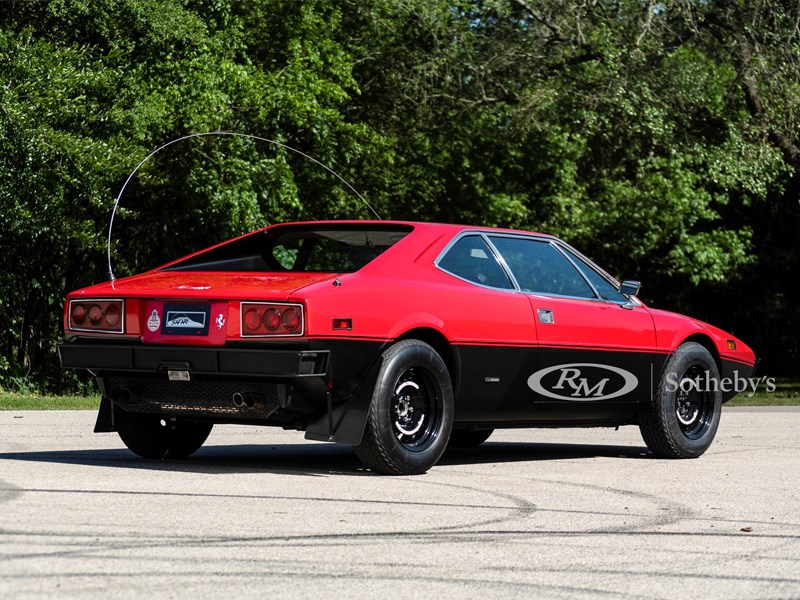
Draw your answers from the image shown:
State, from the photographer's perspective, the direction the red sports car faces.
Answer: facing away from the viewer and to the right of the viewer

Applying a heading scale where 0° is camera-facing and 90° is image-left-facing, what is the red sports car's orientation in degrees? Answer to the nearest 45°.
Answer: approximately 225°
